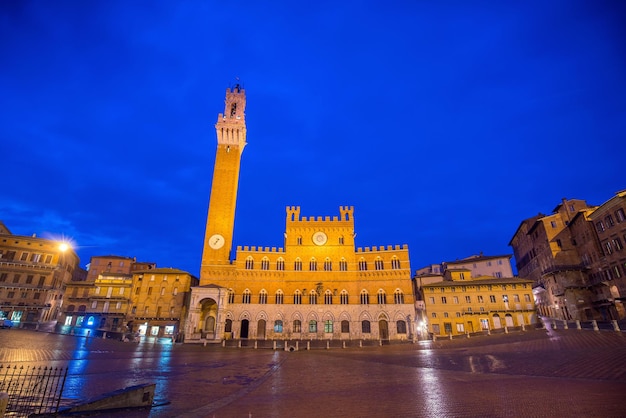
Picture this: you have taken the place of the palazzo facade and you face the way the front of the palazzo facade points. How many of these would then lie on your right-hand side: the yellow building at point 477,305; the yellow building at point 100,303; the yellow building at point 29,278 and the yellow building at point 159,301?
3

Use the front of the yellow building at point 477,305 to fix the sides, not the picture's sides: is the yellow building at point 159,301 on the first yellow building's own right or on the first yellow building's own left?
on the first yellow building's own right

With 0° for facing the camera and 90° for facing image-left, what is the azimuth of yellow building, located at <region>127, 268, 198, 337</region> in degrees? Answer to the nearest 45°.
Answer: approximately 0°

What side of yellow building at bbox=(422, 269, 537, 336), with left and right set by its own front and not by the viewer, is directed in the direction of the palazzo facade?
right

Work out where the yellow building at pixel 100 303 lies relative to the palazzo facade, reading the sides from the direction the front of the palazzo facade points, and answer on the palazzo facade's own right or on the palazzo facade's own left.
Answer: on the palazzo facade's own right

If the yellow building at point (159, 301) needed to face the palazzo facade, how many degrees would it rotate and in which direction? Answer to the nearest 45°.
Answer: approximately 45° to its left

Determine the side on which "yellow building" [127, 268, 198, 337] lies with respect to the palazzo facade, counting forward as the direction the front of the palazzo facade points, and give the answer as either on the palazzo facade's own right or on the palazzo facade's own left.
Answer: on the palazzo facade's own right

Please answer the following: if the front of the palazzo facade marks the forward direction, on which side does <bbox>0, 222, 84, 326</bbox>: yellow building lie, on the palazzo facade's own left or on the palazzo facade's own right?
on the palazzo facade's own right

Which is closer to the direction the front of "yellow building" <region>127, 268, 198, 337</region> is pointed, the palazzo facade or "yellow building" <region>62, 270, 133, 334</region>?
the palazzo facade
